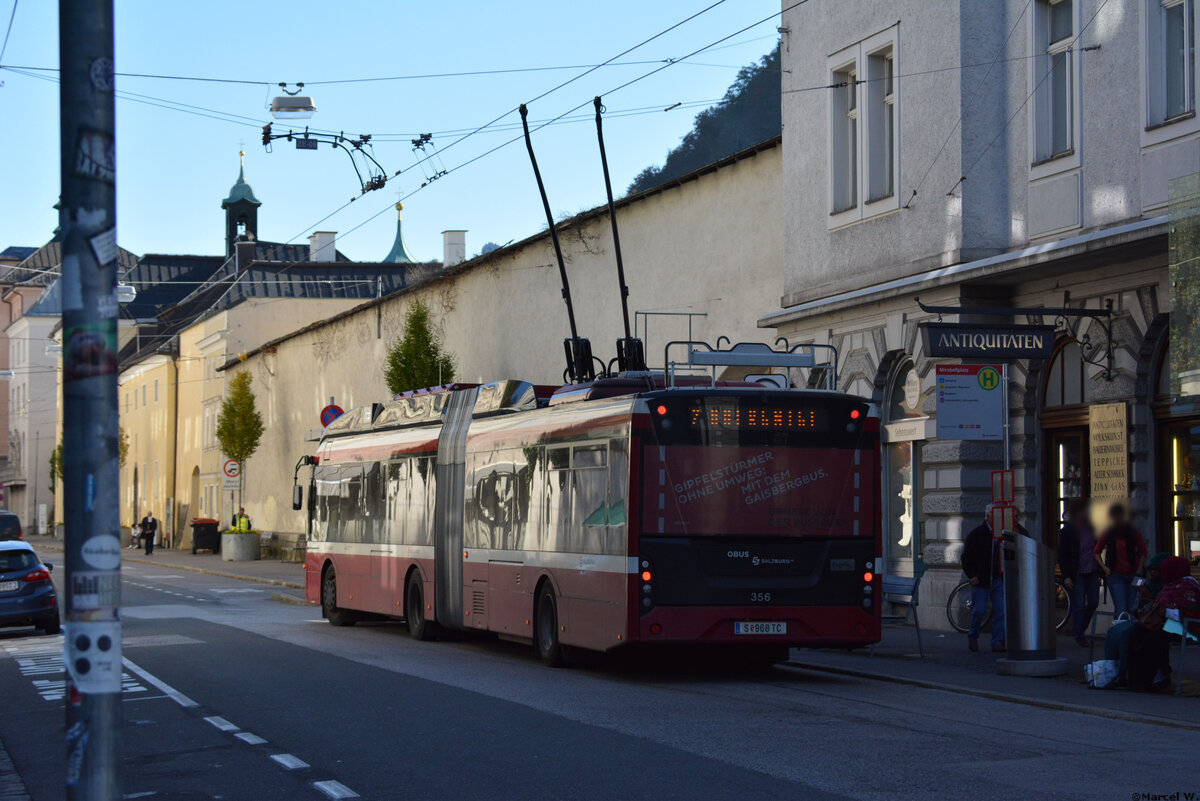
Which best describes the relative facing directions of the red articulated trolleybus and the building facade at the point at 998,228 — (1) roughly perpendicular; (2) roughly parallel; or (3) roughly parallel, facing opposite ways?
roughly perpendicular

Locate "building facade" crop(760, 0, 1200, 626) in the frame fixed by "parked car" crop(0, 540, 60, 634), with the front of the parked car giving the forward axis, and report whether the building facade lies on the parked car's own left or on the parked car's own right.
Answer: on the parked car's own right

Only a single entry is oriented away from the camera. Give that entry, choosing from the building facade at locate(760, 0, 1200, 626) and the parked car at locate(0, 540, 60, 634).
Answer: the parked car

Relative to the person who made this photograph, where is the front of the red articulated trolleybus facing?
facing away from the viewer and to the left of the viewer

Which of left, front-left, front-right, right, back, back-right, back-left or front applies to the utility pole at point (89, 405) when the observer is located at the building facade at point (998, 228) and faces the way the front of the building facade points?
front-left

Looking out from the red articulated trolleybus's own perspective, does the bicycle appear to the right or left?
on its right

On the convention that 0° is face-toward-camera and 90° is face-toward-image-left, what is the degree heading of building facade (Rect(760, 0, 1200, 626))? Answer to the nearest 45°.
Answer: approximately 45°

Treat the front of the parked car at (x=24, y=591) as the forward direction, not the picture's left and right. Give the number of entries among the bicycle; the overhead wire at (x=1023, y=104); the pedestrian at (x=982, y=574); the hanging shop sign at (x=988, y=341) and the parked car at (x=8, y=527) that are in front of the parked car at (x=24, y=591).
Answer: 1

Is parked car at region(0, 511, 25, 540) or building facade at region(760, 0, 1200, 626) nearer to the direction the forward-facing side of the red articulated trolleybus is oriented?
the parked car

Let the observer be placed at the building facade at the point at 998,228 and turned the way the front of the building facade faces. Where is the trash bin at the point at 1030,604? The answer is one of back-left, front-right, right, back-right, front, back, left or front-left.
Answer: front-left

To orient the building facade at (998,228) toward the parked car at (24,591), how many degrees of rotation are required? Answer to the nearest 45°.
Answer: approximately 45° to its right

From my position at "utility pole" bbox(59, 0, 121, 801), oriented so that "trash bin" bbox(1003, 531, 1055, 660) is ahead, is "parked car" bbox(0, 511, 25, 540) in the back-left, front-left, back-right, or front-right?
front-left

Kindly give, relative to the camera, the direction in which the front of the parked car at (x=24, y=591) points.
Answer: facing away from the viewer

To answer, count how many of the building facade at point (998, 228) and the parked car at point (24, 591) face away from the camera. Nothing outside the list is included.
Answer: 1
